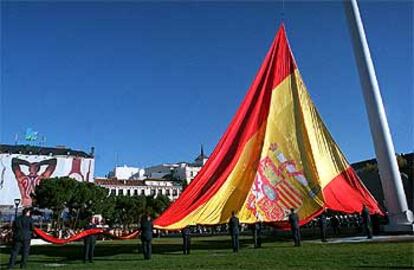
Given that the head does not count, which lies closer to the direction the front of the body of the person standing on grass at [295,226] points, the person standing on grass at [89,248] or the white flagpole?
the white flagpole

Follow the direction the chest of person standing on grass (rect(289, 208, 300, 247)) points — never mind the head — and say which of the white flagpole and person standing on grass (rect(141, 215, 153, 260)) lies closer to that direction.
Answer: the white flagpole

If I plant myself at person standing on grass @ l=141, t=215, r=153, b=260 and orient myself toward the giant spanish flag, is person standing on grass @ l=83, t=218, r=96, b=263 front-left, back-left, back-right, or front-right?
back-left

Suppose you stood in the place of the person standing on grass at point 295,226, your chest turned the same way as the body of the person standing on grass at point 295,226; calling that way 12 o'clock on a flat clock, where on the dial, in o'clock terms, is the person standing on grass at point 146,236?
the person standing on grass at point 146,236 is roughly at 8 o'clock from the person standing on grass at point 295,226.

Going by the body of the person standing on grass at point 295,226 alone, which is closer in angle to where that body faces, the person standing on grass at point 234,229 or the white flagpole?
the white flagpole

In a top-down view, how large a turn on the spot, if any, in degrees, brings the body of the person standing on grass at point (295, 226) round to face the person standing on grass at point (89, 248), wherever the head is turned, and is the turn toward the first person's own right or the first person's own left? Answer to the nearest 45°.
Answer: approximately 135° to the first person's own left

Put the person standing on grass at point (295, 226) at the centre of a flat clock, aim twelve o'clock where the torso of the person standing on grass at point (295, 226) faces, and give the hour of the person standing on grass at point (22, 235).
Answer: the person standing on grass at point (22, 235) is roughly at 8 o'clock from the person standing on grass at point (295, 226).

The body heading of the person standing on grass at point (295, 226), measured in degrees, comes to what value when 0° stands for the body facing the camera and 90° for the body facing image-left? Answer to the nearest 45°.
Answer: approximately 180°
